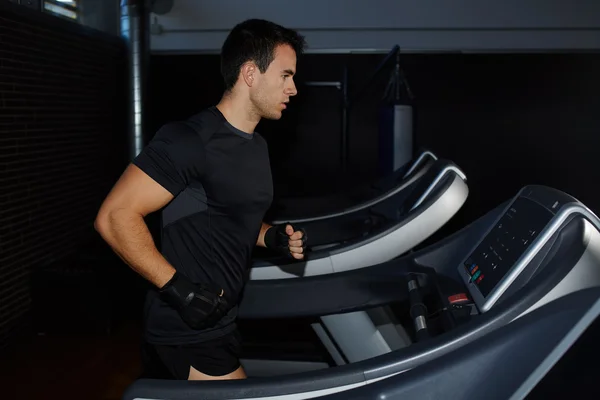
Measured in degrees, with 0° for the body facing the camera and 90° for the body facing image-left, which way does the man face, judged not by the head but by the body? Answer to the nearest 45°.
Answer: approximately 270°

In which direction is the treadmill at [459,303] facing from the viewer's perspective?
to the viewer's right

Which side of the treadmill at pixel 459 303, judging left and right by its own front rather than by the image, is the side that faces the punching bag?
left

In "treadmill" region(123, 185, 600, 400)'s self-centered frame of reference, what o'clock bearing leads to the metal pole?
The metal pole is roughly at 8 o'clock from the treadmill.

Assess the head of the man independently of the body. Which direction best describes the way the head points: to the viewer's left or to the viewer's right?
to the viewer's right

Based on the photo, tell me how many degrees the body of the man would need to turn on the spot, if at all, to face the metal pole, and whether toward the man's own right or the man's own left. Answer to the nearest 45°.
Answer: approximately 90° to the man's own left

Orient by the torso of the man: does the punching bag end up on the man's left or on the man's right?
on the man's left
